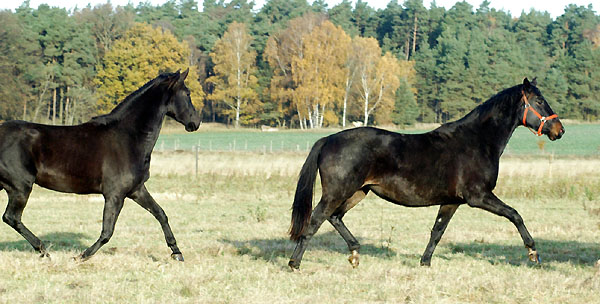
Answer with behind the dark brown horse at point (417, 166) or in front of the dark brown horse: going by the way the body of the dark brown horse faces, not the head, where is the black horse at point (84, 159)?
behind

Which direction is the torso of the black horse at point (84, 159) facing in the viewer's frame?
to the viewer's right

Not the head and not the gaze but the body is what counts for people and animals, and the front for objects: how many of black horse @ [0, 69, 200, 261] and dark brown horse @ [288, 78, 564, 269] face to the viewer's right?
2

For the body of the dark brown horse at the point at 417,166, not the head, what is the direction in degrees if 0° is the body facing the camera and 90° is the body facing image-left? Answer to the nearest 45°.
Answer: approximately 270°

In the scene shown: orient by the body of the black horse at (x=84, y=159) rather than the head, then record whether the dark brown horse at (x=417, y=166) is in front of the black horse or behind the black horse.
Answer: in front
